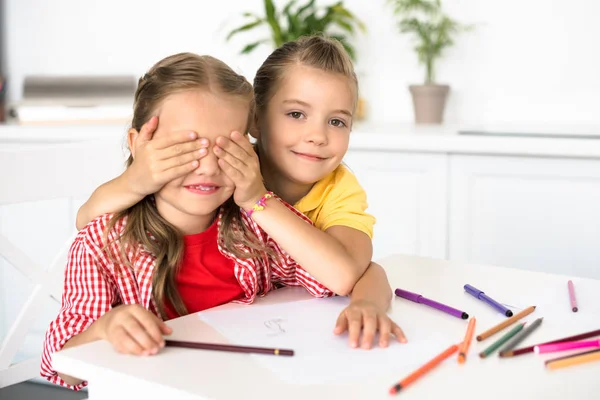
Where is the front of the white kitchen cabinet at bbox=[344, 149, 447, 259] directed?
toward the camera

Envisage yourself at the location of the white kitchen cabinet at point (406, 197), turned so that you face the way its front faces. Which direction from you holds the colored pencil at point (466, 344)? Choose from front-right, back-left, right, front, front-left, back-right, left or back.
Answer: front

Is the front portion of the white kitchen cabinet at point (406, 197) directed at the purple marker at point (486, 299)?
yes

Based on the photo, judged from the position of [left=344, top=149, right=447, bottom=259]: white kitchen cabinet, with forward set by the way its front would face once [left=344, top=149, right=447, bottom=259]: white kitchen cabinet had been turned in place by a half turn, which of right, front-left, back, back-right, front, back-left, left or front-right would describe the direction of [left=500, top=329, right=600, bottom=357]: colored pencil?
back

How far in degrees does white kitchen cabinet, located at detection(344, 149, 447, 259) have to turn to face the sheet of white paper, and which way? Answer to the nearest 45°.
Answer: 0° — it already faces it

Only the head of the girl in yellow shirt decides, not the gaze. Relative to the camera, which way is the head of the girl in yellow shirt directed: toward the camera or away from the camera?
toward the camera

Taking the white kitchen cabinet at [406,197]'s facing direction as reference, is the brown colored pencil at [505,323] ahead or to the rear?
ahead

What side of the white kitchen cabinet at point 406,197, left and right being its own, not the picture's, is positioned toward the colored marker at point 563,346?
front

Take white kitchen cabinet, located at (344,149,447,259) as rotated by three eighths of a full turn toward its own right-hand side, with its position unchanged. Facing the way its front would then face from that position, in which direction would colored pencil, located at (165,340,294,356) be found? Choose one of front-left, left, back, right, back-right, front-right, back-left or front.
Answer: back-left

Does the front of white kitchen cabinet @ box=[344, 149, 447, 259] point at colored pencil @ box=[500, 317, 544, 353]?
yes

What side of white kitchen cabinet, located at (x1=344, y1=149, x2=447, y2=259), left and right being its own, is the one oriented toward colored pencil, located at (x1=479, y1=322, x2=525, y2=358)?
front

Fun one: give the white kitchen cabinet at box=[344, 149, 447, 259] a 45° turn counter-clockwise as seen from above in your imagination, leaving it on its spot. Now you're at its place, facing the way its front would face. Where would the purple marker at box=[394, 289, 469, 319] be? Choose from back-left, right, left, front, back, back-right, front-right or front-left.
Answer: front-right

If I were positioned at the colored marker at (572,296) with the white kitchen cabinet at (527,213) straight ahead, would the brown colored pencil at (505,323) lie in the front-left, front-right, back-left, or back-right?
back-left

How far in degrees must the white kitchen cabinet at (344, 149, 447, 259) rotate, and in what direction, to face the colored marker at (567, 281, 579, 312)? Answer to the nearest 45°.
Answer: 0° — it already faces it

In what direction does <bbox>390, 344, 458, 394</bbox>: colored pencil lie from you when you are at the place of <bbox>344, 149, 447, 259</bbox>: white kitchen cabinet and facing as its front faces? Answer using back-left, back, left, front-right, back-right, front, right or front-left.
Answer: front
